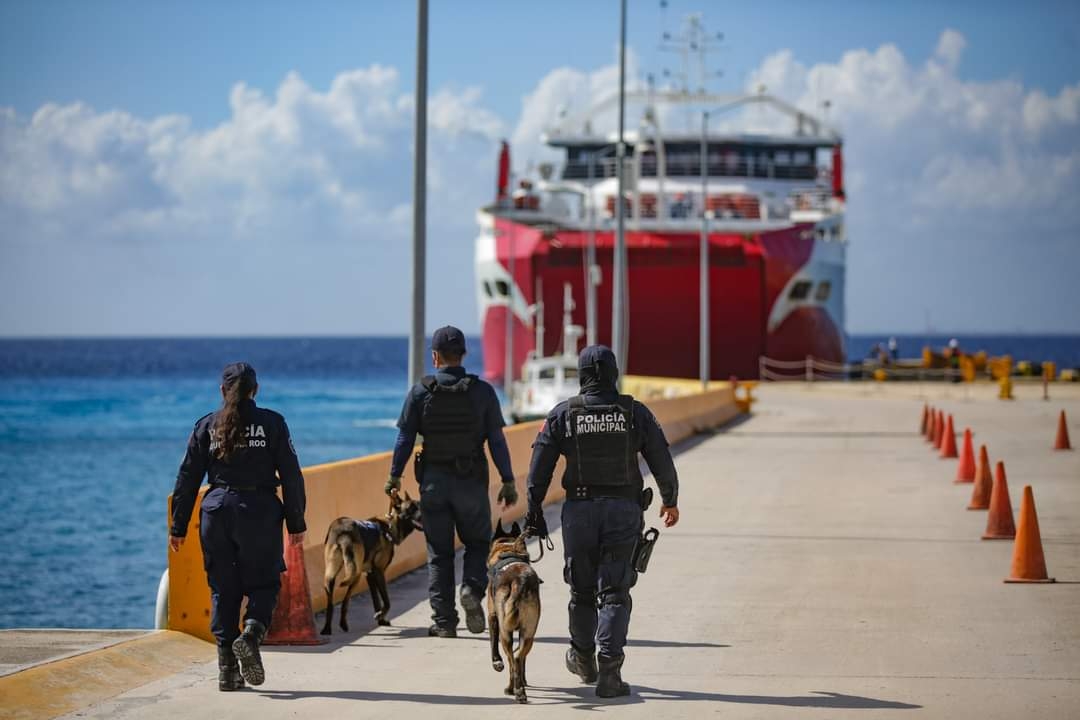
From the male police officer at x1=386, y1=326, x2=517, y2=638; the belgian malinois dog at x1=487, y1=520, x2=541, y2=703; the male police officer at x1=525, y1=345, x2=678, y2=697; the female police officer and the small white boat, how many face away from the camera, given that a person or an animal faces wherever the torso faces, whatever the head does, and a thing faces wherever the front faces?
4

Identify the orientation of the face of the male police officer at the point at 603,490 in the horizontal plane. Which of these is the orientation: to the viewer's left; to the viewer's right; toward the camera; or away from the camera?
away from the camera

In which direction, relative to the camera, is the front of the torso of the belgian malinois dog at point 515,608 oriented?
away from the camera

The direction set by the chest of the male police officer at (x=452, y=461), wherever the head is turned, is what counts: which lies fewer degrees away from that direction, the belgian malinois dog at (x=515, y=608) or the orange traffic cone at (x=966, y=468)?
the orange traffic cone

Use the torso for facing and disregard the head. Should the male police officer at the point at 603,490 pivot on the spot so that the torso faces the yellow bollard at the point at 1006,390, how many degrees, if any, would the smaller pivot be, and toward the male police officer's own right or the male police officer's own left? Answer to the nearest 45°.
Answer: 0° — they already face it

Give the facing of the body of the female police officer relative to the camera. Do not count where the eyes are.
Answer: away from the camera

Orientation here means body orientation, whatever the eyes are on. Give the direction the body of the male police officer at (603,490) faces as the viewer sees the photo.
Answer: away from the camera

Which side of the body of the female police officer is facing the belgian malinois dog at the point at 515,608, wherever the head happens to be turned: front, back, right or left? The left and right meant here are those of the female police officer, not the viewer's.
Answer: right

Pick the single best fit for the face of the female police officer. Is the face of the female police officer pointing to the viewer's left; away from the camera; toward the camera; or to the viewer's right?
away from the camera

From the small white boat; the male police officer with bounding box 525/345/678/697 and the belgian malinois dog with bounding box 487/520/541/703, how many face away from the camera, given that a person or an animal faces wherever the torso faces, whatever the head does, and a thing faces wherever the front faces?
2

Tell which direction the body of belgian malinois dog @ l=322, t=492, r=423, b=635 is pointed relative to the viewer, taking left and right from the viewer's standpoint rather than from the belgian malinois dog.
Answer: facing away from the viewer and to the right of the viewer

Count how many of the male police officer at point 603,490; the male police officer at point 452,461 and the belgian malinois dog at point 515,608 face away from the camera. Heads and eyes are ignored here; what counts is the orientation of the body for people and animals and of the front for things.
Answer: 3

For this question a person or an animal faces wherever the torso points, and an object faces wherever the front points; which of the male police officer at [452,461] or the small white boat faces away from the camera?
the male police officer

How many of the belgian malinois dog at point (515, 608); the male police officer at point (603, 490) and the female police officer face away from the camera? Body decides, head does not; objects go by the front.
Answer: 3

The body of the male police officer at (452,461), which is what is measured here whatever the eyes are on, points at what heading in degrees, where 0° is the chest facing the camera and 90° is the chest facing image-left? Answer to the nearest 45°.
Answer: approximately 180°
